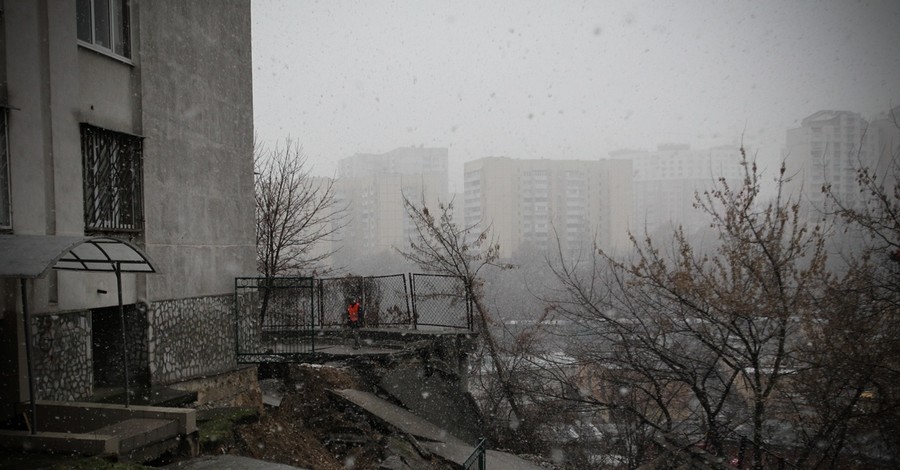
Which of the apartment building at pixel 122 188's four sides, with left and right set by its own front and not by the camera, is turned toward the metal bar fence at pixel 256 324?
left

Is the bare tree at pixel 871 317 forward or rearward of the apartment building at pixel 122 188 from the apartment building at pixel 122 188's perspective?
forward

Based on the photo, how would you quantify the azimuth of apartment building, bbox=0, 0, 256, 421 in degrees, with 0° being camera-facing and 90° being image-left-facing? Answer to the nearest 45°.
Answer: approximately 315°

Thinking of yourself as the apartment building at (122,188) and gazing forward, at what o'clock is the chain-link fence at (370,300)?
The chain-link fence is roughly at 9 o'clock from the apartment building.

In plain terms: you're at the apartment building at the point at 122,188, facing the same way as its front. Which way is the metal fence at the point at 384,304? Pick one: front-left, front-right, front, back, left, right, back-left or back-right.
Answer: left

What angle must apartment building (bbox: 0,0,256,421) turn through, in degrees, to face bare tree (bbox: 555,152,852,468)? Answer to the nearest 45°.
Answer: approximately 45° to its left
